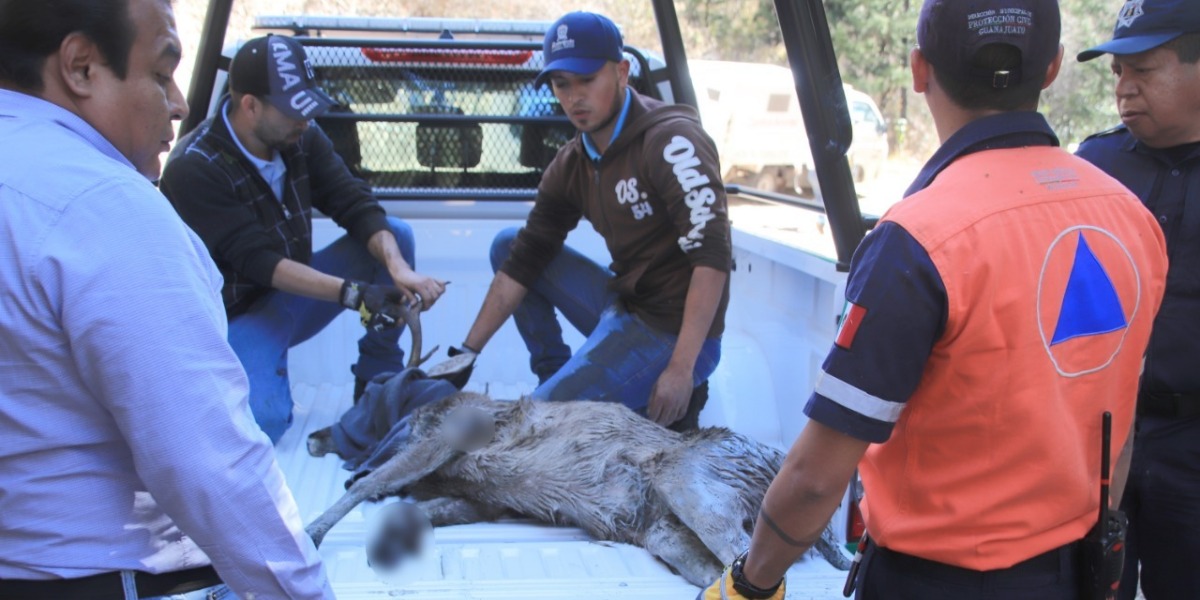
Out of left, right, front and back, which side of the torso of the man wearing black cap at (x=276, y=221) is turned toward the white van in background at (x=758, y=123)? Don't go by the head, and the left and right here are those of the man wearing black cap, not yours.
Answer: left

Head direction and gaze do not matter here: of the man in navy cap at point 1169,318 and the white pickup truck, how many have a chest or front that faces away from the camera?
1

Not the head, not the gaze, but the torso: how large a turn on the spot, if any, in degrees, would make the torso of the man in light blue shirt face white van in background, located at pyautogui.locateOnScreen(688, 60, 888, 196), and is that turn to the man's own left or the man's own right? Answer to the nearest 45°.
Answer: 0° — they already face it

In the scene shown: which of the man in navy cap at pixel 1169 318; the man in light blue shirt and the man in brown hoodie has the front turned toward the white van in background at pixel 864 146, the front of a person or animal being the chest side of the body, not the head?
the man in light blue shirt

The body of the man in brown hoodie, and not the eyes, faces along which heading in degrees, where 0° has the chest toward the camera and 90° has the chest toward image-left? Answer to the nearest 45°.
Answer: approximately 45°

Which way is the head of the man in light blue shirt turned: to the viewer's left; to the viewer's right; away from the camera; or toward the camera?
to the viewer's right

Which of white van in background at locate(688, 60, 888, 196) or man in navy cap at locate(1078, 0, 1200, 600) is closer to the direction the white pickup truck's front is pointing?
the white van in background

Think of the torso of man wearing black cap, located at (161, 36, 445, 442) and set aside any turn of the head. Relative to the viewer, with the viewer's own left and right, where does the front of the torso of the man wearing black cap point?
facing the viewer and to the right of the viewer

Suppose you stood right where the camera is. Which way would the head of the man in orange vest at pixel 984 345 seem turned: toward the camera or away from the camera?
away from the camera

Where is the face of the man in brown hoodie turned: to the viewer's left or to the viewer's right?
to the viewer's left

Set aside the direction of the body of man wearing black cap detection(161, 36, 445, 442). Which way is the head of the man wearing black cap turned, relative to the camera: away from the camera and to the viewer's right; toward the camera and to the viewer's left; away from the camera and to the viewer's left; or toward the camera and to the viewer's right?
toward the camera and to the viewer's right

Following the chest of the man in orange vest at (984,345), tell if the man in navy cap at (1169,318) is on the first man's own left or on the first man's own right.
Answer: on the first man's own right

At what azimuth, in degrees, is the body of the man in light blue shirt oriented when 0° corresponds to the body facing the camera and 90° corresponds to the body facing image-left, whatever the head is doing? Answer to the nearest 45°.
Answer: approximately 225°

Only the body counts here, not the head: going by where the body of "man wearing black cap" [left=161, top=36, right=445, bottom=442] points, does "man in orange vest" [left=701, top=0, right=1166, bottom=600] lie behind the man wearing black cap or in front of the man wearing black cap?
in front

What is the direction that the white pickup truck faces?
away from the camera
